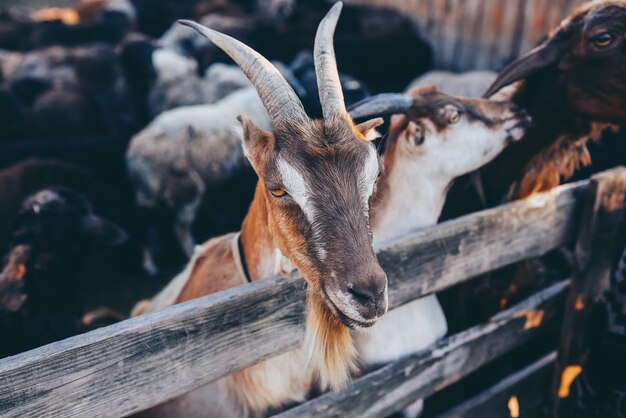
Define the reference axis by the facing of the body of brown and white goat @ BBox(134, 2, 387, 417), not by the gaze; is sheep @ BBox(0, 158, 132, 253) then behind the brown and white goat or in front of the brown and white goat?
behind

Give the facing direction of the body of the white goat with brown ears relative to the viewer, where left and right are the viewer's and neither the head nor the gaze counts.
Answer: facing to the right of the viewer

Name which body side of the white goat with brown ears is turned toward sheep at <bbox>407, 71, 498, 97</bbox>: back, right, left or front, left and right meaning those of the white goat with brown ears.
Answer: left

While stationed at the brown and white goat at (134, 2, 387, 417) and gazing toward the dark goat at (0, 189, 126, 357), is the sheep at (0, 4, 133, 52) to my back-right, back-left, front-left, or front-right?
front-right

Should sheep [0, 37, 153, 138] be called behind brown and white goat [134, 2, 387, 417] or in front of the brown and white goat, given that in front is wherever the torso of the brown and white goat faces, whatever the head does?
behind

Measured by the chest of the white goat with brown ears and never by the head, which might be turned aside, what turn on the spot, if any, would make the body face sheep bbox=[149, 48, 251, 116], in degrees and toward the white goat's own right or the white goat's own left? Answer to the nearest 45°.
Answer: approximately 135° to the white goat's own left

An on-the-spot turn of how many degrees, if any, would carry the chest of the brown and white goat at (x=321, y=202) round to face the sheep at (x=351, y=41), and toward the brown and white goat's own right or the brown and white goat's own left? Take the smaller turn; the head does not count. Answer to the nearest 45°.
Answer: approximately 135° to the brown and white goat's own left
